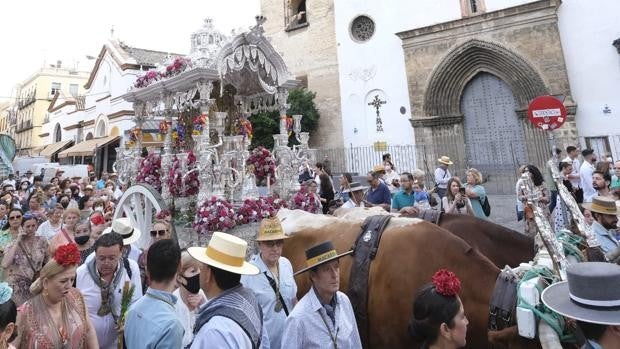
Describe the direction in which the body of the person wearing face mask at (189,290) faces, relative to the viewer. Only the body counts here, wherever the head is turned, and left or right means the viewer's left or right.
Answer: facing the viewer and to the right of the viewer

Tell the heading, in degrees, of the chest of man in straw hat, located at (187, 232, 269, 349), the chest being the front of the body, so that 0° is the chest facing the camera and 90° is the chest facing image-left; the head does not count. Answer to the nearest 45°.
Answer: approximately 135°

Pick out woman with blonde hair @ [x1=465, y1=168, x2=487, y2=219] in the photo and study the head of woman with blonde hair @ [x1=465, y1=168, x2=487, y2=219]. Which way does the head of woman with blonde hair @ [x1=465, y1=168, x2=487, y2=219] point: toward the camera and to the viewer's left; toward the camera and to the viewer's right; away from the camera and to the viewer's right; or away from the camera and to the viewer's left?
toward the camera and to the viewer's left

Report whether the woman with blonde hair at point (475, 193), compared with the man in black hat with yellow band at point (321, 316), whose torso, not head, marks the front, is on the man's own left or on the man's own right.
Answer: on the man's own left

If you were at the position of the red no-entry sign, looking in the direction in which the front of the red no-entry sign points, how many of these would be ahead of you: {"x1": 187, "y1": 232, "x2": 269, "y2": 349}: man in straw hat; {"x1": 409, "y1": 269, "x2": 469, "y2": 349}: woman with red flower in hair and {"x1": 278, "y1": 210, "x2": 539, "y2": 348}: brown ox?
3

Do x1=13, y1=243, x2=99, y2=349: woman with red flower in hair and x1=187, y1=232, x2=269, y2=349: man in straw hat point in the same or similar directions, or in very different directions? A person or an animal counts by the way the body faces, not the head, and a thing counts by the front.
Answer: very different directions

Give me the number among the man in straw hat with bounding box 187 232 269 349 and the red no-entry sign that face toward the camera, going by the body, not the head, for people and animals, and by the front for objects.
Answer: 1

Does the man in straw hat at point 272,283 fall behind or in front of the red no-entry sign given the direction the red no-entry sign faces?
in front

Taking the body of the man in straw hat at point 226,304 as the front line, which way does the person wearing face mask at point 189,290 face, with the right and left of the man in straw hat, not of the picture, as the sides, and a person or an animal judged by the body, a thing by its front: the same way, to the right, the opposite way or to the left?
the opposite way
